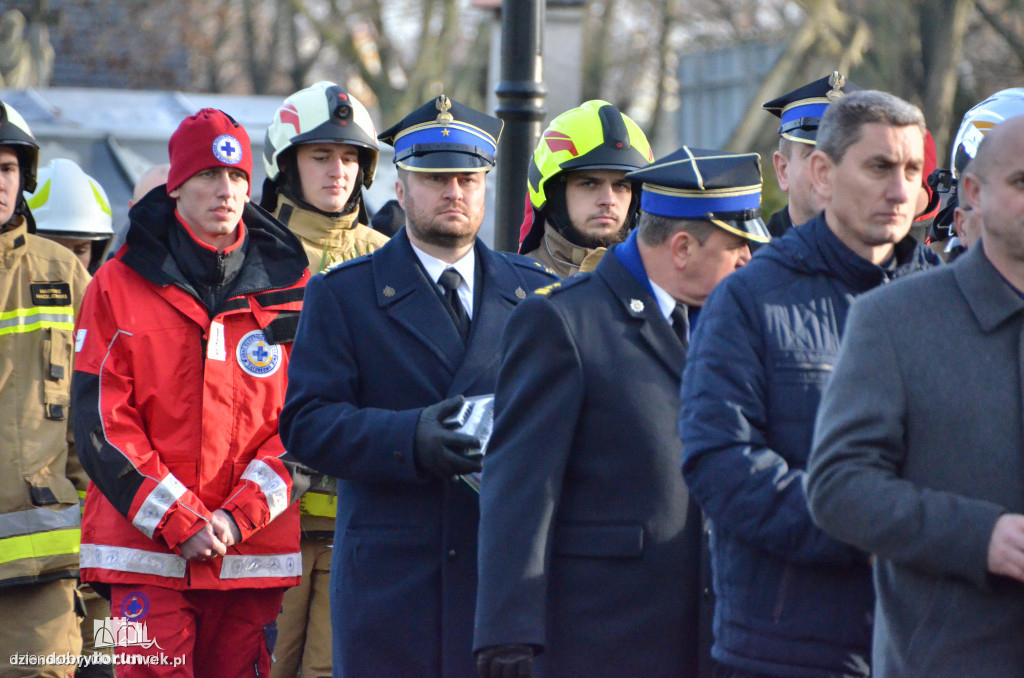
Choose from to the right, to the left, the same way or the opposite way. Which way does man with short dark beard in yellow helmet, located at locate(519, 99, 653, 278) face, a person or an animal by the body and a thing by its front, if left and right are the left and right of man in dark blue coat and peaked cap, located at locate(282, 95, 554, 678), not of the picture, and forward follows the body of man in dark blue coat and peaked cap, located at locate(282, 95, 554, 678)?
the same way

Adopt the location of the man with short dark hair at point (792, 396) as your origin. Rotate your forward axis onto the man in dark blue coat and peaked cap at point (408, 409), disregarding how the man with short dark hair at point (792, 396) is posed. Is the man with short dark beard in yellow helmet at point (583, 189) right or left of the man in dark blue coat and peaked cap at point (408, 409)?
right

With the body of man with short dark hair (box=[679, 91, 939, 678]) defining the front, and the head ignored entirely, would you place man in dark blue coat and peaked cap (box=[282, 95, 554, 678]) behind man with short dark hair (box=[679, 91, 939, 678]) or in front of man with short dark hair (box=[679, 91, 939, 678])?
behind

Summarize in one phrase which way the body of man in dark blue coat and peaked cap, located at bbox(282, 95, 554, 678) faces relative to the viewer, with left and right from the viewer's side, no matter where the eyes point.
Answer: facing the viewer and to the right of the viewer

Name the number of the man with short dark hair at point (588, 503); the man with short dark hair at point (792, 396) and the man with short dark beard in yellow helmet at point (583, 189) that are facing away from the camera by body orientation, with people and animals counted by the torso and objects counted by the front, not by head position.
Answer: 0

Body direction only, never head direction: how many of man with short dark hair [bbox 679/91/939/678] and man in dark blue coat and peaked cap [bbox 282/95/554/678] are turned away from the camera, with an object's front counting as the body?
0

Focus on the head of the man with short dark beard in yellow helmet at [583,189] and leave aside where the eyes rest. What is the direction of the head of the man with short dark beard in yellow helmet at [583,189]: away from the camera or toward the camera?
toward the camera

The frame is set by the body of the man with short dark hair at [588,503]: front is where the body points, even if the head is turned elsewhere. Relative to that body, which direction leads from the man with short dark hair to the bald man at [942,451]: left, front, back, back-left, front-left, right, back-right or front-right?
front

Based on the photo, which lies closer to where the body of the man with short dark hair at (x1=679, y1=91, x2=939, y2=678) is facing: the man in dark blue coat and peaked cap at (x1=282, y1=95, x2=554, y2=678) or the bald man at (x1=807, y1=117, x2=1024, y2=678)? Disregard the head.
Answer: the bald man

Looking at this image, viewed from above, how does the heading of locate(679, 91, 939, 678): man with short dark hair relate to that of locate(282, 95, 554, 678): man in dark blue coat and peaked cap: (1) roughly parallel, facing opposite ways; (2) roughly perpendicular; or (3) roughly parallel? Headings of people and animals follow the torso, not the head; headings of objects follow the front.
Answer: roughly parallel
